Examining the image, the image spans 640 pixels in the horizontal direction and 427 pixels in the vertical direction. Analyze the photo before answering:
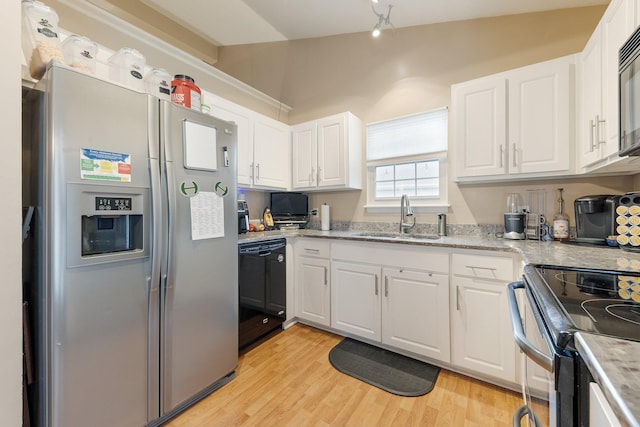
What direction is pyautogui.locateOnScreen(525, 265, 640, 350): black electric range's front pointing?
to the viewer's left

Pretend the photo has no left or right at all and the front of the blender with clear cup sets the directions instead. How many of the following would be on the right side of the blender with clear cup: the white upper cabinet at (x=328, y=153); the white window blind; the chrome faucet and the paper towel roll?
4

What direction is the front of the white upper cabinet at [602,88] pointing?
to the viewer's left

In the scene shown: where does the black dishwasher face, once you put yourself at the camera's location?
facing the viewer and to the right of the viewer

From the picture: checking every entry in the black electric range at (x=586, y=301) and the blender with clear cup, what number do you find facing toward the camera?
1

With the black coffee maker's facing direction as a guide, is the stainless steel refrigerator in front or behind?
in front

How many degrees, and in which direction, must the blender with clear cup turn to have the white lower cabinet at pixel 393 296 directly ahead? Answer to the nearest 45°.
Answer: approximately 45° to its right

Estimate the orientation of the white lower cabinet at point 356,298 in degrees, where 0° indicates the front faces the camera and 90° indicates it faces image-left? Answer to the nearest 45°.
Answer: approximately 45°

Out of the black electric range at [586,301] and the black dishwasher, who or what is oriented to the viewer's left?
the black electric range

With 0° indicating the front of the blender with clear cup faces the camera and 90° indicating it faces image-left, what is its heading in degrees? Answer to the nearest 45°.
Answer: approximately 0°
